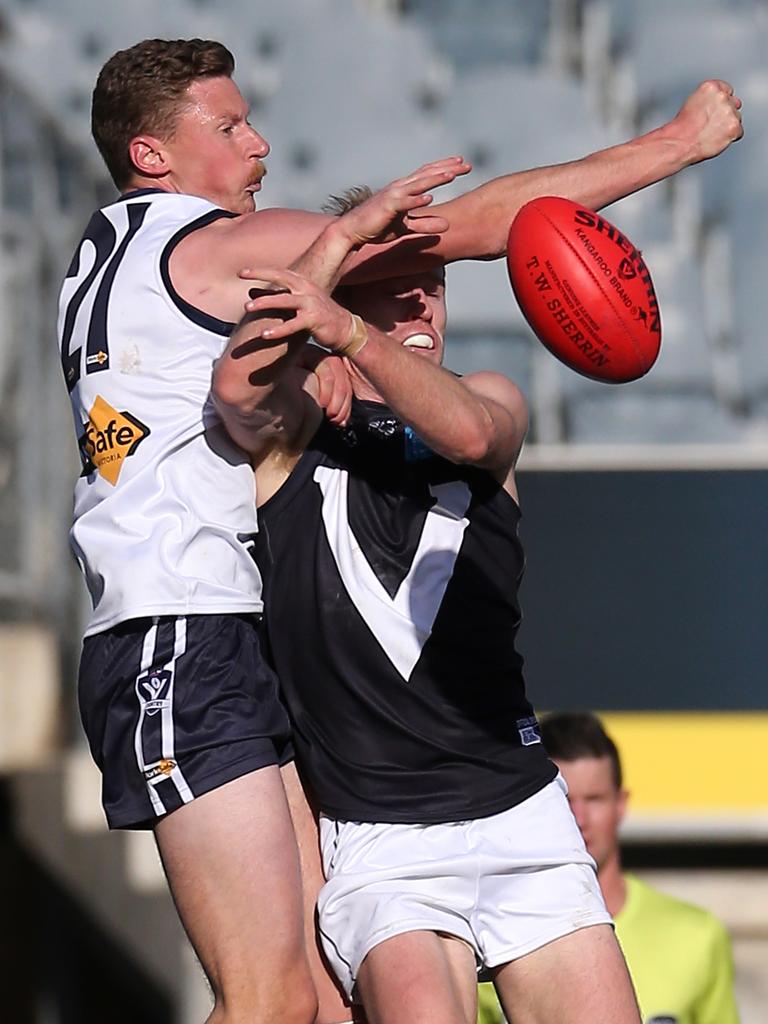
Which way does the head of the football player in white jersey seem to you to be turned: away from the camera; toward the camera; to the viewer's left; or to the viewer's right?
to the viewer's right

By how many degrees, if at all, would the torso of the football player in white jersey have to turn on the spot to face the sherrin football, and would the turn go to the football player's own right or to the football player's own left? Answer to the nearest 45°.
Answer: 0° — they already face it

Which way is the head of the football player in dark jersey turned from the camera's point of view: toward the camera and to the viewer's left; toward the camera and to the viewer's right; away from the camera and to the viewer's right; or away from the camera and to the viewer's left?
toward the camera and to the viewer's right

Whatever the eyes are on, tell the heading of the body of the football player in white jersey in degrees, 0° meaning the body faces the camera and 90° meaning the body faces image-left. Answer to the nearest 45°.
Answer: approximately 270°

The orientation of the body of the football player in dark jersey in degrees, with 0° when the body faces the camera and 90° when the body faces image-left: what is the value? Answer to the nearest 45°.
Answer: approximately 0°
